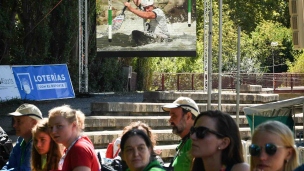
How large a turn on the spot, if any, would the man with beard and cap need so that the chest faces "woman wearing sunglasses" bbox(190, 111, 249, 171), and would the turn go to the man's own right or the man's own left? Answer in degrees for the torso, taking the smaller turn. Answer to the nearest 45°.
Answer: approximately 90° to the man's own left

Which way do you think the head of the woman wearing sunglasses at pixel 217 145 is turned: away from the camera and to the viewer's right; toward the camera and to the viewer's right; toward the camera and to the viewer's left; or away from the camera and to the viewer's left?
toward the camera and to the viewer's left

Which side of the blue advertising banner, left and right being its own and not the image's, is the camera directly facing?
front

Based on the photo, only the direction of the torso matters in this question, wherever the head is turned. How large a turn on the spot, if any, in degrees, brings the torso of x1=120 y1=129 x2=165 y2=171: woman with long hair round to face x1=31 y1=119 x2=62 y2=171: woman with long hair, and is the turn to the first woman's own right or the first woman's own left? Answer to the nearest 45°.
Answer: approximately 90° to the first woman's own right

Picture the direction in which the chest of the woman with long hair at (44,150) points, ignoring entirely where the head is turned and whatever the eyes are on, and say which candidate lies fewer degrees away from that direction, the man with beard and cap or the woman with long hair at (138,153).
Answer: the woman with long hair

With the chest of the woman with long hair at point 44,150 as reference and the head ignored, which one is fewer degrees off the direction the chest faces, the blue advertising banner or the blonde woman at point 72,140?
the blonde woman

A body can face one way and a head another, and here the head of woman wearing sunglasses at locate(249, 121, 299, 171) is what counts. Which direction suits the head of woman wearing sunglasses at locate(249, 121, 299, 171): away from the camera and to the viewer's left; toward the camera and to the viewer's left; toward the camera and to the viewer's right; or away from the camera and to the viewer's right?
toward the camera and to the viewer's left
